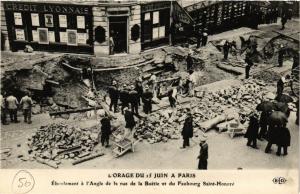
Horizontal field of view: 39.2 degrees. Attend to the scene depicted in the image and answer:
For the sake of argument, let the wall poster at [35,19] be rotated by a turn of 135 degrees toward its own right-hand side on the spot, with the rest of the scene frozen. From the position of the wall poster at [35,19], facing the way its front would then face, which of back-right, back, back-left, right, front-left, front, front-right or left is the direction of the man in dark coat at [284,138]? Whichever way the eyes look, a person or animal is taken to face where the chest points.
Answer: back

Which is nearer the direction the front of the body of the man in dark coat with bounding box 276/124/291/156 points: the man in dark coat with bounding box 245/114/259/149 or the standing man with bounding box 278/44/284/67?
the standing man

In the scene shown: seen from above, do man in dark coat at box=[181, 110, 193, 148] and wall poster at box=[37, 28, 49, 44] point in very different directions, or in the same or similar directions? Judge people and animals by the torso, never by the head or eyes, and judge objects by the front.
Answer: very different directions

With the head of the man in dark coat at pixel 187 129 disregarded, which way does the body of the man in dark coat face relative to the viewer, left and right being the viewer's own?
facing away from the viewer

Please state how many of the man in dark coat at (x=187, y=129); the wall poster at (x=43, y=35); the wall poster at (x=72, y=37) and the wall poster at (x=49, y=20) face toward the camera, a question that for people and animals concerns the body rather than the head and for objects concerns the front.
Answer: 3

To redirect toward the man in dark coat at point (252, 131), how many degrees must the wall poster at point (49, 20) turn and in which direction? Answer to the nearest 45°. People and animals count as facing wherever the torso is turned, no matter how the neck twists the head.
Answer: approximately 45° to its left

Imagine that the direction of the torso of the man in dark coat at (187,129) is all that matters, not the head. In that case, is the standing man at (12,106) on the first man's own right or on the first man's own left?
on the first man's own left

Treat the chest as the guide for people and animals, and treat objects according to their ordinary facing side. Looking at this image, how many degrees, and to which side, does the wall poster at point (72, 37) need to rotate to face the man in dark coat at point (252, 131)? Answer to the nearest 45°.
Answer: approximately 45° to its left

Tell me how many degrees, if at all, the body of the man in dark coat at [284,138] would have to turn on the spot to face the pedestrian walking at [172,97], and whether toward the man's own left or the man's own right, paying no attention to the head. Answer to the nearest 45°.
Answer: approximately 45° to the man's own left

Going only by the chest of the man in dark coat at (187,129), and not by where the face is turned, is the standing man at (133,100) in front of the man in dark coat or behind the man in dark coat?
in front

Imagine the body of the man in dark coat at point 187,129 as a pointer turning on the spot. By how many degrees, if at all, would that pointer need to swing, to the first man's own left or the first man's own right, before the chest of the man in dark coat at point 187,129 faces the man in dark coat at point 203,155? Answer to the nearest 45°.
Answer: approximately 180°

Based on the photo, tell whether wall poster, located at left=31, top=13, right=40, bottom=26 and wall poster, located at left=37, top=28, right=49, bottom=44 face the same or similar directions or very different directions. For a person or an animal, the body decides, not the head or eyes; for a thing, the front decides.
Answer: same or similar directions

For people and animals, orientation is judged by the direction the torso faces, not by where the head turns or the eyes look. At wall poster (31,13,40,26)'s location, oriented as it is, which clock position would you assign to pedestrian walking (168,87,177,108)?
The pedestrian walking is roughly at 11 o'clock from the wall poster.
